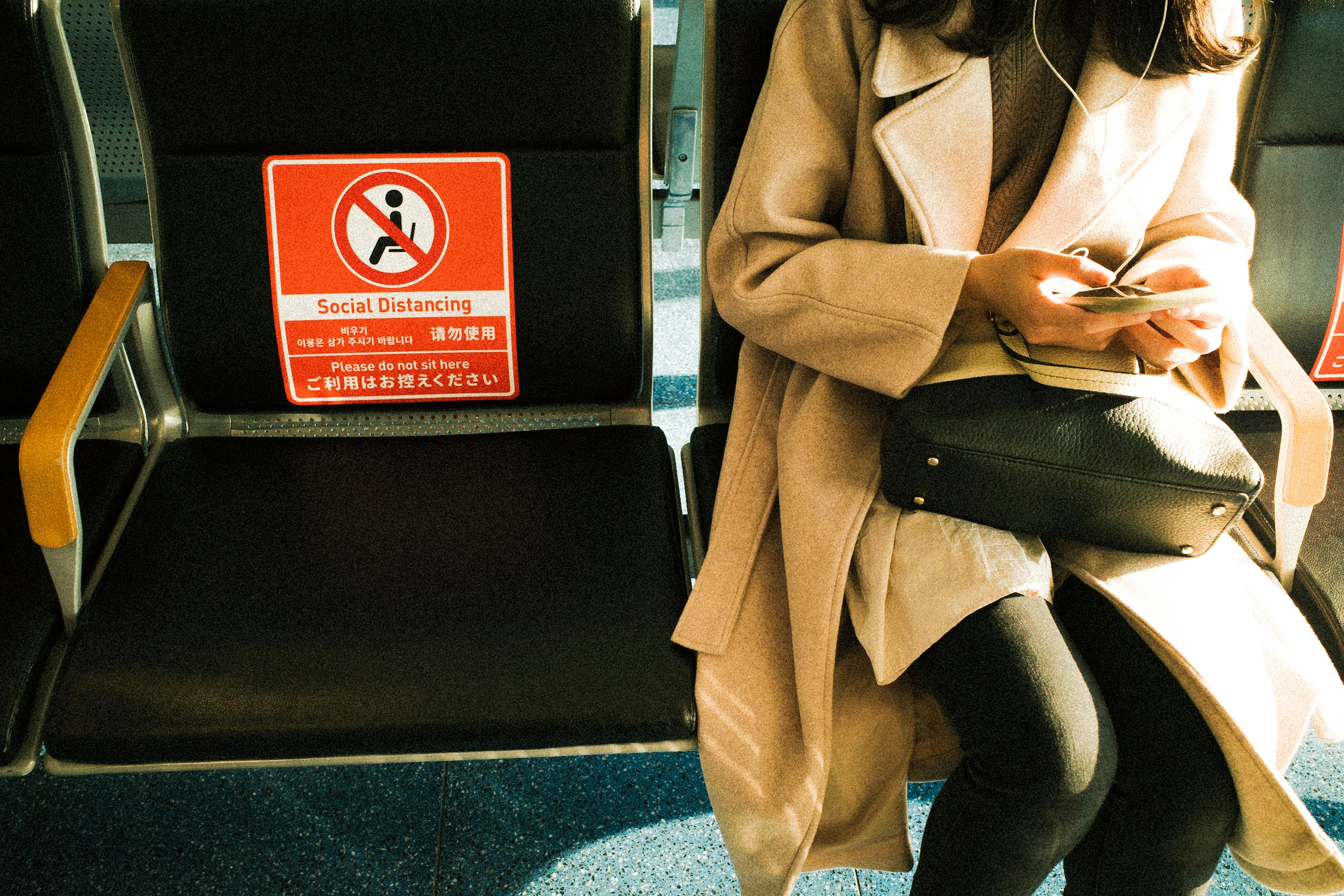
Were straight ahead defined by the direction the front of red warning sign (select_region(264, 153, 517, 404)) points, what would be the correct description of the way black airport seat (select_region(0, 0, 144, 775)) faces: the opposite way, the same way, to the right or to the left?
the same way

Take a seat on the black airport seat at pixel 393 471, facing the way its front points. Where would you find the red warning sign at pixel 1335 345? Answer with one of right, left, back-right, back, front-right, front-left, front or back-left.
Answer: left

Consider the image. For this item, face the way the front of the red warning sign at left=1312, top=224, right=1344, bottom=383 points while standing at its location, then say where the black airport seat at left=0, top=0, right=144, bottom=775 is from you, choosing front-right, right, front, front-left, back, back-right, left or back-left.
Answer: front-right

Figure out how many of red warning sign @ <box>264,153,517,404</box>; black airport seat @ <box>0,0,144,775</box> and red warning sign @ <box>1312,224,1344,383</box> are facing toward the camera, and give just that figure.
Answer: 3

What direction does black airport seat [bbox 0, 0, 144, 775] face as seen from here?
toward the camera

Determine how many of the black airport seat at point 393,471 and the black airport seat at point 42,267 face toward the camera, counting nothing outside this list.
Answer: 2

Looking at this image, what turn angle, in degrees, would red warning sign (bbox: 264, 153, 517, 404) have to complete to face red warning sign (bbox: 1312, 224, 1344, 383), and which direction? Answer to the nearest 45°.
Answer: approximately 90° to its left

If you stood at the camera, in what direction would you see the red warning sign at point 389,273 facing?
facing the viewer

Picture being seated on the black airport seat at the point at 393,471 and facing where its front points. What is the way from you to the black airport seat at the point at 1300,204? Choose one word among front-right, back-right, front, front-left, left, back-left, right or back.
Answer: left

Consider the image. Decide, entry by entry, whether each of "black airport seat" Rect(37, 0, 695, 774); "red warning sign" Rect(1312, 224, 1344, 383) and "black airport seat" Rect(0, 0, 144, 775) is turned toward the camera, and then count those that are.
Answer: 3
